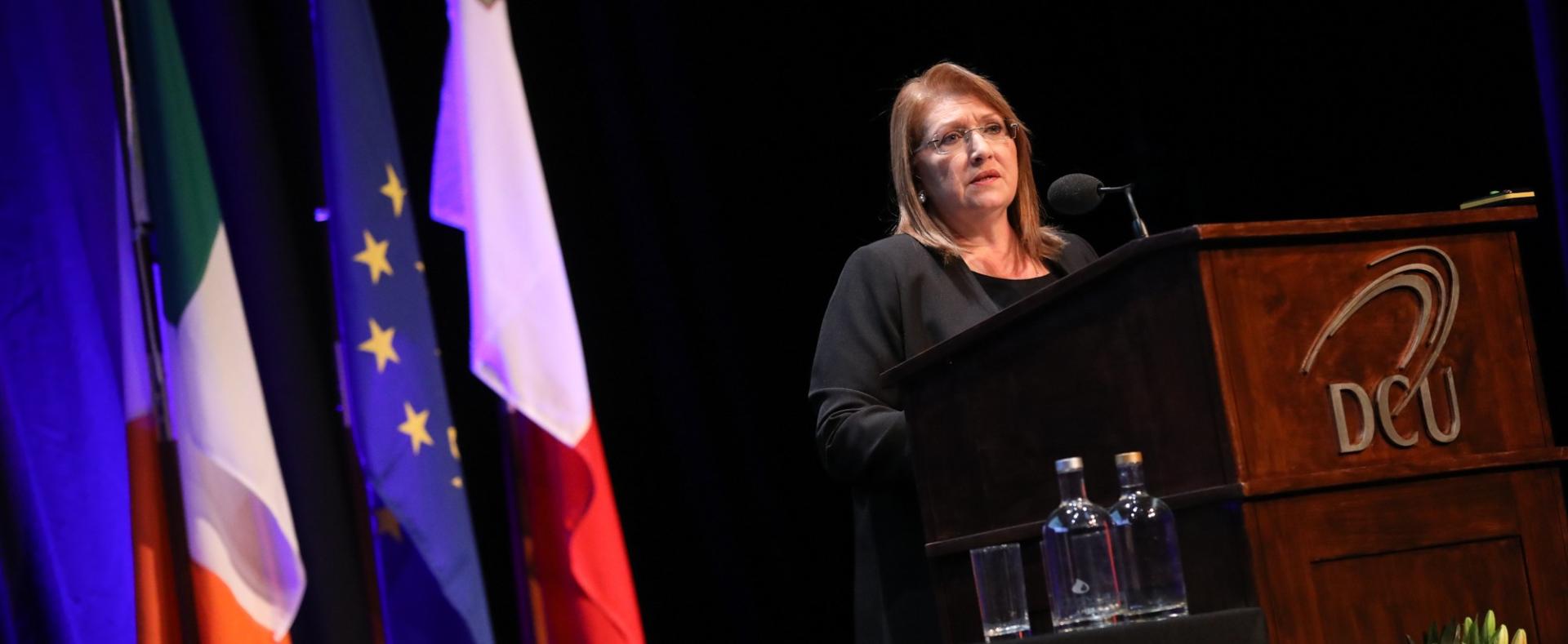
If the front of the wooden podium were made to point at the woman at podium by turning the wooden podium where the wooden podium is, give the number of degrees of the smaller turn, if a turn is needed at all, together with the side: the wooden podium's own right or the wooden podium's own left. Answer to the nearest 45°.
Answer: approximately 180°

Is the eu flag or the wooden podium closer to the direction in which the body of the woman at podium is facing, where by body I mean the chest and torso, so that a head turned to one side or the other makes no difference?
the wooden podium

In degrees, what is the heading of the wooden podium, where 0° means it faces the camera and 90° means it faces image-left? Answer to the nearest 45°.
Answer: approximately 315°

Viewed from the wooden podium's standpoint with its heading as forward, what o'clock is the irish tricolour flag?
The irish tricolour flag is roughly at 5 o'clock from the wooden podium.

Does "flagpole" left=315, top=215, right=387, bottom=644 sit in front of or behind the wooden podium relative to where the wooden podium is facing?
behind

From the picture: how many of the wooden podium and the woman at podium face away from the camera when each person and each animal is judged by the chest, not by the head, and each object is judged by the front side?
0
